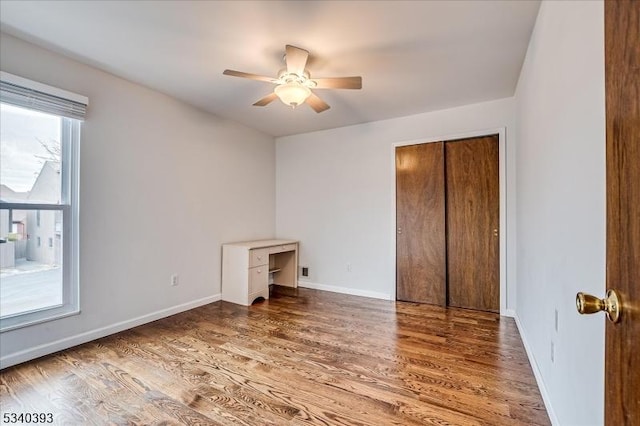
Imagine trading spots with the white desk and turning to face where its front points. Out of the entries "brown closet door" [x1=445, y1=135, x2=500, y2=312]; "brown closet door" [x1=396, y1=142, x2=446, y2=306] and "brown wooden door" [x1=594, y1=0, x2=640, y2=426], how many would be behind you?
0

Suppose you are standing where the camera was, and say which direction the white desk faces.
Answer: facing the viewer and to the right of the viewer

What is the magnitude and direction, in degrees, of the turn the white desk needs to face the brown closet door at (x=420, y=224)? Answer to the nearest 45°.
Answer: approximately 45° to its left

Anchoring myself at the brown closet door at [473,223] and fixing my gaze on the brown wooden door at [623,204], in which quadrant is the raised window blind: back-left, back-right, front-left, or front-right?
front-right

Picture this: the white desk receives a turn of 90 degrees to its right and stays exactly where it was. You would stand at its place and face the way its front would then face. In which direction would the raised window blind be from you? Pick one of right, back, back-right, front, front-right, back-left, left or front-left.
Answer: front

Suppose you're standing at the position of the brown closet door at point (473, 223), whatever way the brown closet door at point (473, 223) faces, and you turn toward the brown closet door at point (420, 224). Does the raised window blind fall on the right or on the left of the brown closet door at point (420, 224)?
left
